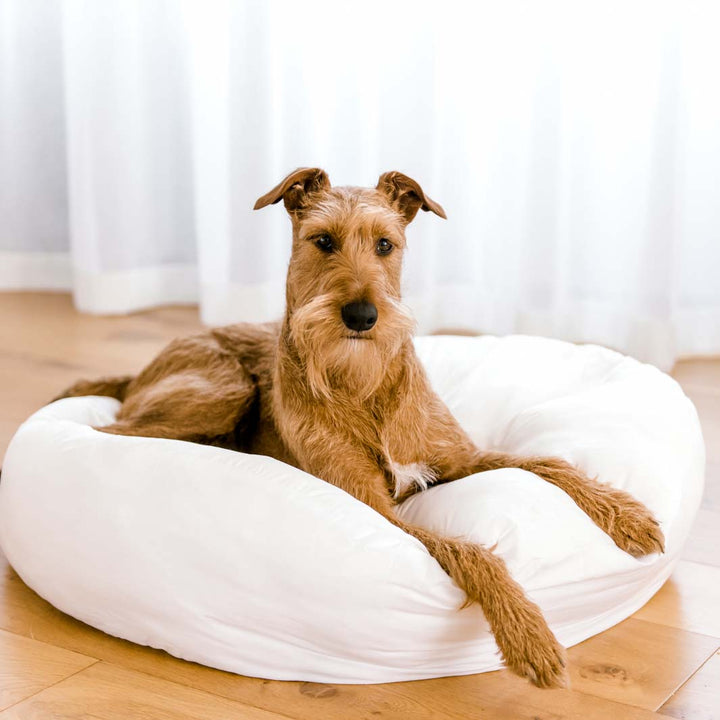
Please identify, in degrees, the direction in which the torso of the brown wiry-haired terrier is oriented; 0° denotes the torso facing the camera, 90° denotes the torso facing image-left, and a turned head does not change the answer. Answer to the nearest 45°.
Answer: approximately 315°
